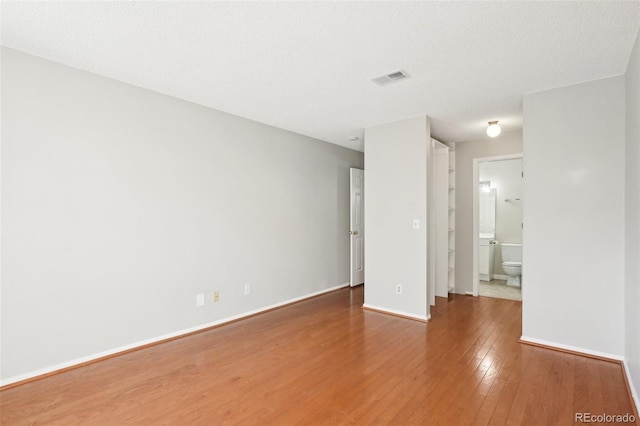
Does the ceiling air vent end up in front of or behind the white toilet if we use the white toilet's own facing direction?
in front

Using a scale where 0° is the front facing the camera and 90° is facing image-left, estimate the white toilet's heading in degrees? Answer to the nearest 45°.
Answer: approximately 0°

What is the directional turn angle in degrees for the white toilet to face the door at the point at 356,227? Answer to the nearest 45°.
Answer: approximately 45° to its right

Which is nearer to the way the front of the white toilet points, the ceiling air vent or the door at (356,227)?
the ceiling air vent

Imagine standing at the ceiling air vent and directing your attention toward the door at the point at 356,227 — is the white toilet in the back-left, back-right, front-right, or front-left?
front-right

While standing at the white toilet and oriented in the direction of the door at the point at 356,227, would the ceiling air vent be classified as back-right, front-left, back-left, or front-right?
front-left
